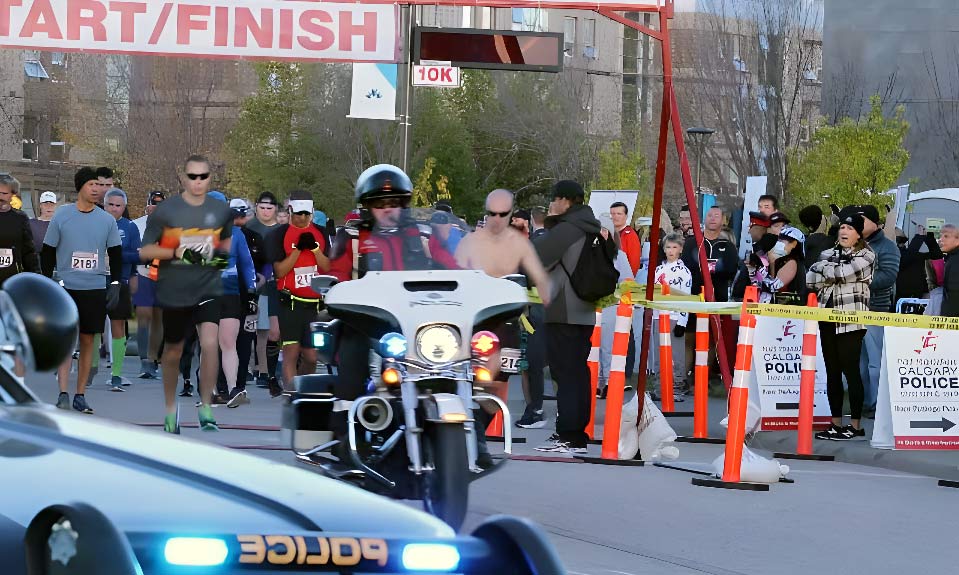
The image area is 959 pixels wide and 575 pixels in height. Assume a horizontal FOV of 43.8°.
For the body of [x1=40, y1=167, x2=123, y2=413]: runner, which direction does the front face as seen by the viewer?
toward the camera

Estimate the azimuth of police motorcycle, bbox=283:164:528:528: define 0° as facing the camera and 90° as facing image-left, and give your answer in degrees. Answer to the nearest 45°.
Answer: approximately 315°

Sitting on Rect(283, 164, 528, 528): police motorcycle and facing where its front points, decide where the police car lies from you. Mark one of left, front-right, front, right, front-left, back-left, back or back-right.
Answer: front-right

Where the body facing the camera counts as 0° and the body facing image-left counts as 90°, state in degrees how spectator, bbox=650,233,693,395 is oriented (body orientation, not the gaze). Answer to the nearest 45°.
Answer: approximately 0°

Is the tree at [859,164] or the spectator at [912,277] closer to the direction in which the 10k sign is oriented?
the spectator

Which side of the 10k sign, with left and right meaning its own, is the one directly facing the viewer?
front

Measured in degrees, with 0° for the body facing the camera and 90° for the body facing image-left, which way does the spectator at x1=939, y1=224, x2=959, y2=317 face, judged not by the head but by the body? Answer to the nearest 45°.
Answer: approximately 90°

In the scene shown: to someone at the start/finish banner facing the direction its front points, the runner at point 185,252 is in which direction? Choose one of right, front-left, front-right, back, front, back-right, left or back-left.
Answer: front

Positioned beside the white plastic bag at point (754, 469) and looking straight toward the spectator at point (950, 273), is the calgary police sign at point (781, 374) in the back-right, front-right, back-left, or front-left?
front-left

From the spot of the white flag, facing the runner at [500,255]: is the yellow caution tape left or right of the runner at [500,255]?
left

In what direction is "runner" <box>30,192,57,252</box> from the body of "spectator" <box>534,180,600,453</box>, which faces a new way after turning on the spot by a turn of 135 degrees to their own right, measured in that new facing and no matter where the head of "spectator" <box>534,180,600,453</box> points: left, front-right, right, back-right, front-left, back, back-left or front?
left

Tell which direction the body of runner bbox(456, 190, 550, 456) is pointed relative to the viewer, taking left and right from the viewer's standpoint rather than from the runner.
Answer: facing the viewer
